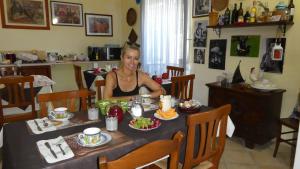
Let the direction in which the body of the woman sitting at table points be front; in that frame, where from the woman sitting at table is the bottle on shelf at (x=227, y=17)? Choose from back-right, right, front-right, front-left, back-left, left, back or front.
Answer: back-left

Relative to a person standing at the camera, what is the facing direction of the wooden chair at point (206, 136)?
facing away from the viewer and to the left of the viewer

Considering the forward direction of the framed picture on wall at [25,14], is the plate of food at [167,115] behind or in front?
in front

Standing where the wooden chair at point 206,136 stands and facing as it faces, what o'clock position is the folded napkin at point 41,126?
The folded napkin is roughly at 10 o'clock from the wooden chair.

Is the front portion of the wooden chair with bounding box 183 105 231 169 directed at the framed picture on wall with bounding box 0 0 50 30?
yes

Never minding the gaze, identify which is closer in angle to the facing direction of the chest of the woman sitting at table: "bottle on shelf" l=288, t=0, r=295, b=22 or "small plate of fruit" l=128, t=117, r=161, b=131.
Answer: the small plate of fruit
